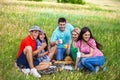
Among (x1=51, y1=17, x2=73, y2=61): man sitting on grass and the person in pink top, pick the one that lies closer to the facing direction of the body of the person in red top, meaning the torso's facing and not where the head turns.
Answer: the person in pink top

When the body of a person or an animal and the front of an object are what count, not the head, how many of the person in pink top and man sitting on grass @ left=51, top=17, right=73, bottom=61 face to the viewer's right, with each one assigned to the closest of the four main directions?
0

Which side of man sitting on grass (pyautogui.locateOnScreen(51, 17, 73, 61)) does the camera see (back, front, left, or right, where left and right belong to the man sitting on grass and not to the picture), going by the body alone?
front

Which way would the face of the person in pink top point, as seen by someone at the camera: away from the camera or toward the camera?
toward the camera

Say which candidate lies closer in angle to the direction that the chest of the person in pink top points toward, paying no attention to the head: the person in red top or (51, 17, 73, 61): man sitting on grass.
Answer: the person in red top

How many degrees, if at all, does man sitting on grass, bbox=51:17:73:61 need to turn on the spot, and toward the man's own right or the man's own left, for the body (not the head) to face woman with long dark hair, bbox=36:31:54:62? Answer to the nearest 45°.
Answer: approximately 45° to the man's own right

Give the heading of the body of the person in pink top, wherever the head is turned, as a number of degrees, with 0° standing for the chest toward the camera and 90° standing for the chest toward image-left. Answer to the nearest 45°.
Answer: approximately 45°

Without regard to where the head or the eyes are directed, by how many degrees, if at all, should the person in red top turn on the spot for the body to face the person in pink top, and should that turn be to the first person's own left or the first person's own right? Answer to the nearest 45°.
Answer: approximately 45° to the first person's own left

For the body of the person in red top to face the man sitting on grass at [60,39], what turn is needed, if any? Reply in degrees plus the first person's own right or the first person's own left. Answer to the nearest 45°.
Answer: approximately 90° to the first person's own left

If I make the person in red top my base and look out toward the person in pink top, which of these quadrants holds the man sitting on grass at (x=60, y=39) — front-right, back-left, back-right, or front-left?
front-left

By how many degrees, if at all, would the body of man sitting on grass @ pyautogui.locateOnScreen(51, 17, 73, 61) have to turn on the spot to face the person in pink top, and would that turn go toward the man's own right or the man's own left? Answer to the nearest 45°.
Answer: approximately 45° to the man's own left

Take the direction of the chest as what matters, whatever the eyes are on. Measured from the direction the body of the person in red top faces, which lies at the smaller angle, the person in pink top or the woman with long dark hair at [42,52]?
the person in pink top
